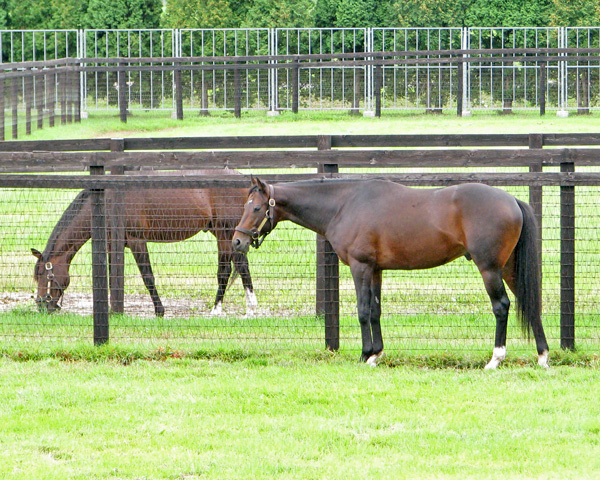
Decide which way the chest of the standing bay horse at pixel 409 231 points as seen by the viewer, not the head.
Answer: to the viewer's left

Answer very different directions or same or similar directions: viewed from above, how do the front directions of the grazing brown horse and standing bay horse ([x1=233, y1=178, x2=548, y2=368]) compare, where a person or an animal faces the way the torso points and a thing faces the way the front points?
same or similar directions

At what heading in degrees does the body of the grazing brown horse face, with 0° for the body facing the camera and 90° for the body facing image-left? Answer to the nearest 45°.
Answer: approximately 90°

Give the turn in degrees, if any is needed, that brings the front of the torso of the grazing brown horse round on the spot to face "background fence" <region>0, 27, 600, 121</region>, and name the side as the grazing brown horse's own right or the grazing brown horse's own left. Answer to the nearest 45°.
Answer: approximately 90° to the grazing brown horse's own right

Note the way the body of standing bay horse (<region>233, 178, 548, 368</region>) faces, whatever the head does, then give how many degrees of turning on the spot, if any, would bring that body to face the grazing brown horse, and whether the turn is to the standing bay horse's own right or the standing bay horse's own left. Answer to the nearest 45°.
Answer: approximately 45° to the standing bay horse's own right

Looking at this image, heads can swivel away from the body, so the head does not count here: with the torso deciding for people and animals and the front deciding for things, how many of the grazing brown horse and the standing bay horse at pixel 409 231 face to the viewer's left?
2

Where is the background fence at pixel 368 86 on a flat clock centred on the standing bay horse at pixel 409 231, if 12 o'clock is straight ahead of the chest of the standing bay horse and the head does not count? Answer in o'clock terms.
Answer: The background fence is roughly at 3 o'clock from the standing bay horse.
